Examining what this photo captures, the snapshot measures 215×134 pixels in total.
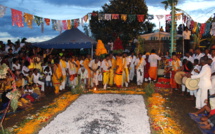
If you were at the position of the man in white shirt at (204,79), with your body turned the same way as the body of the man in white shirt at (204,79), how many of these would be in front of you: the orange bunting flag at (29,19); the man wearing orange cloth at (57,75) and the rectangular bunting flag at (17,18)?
3

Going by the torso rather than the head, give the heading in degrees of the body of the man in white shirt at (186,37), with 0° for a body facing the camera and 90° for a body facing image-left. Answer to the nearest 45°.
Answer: approximately 0°

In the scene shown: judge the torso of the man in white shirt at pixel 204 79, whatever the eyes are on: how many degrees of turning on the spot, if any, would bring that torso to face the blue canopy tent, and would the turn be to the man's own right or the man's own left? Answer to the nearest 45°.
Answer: approximately 45° to the man's own right

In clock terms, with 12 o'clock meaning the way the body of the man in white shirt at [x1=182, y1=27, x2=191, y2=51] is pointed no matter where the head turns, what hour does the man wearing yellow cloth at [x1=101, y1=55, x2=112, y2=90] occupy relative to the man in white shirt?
The man wearing yellow cloth is roughly at 1 o'clock from the man in white shirt.

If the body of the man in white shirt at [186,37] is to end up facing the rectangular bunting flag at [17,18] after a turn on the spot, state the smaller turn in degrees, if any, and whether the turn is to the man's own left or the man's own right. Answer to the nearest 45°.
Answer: approximately 45° to the man's own right

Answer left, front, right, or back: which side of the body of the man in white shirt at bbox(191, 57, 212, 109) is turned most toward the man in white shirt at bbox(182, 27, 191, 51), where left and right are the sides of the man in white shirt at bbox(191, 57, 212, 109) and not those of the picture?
right

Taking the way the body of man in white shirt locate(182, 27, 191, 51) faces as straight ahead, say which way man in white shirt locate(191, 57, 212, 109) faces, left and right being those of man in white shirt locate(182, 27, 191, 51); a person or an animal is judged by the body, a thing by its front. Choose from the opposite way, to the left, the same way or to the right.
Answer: to the right

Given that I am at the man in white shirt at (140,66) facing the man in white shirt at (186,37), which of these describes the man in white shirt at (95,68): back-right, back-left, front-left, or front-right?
back-left

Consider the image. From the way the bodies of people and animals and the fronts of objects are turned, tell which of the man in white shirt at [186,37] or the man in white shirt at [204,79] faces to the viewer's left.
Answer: the man in white shirt at [204,79]

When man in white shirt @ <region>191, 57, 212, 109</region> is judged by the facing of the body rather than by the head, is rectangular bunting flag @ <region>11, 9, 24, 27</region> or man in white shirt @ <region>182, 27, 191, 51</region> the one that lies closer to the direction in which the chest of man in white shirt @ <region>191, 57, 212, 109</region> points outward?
the rectangular bunting flag

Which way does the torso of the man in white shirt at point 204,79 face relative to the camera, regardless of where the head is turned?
to the viewer's left

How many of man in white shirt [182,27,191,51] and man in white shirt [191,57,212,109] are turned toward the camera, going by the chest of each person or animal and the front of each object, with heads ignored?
1
